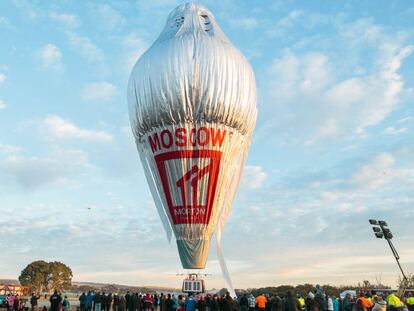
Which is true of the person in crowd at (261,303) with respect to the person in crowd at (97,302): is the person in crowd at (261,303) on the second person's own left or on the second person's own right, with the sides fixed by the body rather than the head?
on the second person's own right

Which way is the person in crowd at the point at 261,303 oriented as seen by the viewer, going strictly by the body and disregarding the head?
away from the camera

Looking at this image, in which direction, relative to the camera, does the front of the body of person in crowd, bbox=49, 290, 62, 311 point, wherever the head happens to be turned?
away from the camera

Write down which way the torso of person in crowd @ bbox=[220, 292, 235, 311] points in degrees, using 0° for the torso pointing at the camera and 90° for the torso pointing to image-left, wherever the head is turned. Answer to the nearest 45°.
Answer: approximately 180°

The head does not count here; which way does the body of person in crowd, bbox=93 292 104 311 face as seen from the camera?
away from the camera

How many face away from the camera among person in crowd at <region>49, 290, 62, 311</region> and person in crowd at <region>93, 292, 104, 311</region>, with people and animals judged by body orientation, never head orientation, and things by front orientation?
2

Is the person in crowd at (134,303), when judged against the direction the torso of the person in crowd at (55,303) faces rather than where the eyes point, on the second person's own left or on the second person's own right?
on the second person's own right

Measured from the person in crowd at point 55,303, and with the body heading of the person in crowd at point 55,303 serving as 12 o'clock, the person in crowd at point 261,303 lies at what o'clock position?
the person in crowd at point 261,303 is roughly at 4 o'clock from the person in crowd at point 55,303.
